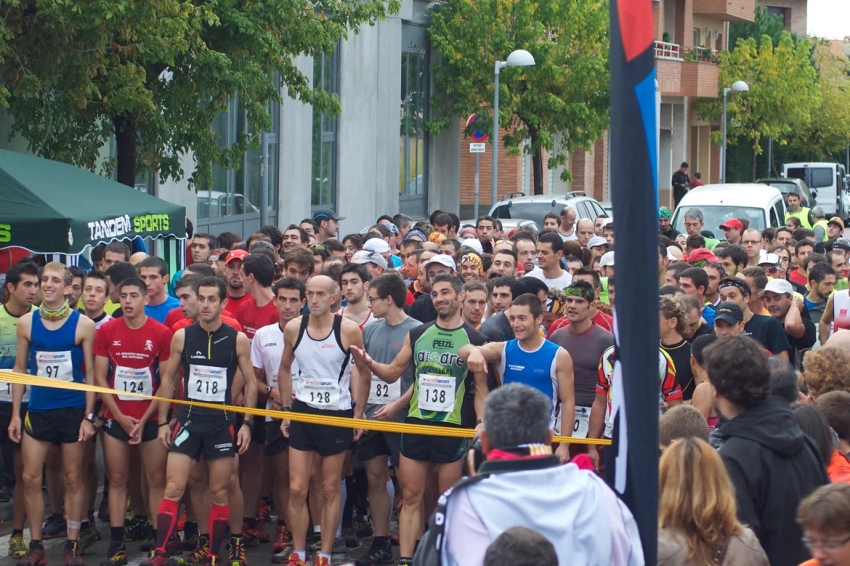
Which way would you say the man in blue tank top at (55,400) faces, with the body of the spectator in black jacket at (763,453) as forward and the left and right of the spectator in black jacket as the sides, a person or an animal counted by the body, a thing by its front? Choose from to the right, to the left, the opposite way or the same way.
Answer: the opposite way

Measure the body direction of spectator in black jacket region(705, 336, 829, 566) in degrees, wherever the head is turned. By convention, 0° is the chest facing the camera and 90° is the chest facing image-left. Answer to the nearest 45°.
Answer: approximately 135°

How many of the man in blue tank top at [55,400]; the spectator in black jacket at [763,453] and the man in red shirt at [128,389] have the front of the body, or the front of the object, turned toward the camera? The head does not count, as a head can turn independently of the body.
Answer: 2

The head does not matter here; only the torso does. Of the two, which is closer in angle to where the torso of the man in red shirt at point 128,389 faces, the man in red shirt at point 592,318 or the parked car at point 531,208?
the man in red shirt

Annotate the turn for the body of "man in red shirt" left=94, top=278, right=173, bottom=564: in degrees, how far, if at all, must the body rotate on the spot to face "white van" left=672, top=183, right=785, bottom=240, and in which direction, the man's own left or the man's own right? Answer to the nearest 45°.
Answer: approximately 135° to the man's own left
